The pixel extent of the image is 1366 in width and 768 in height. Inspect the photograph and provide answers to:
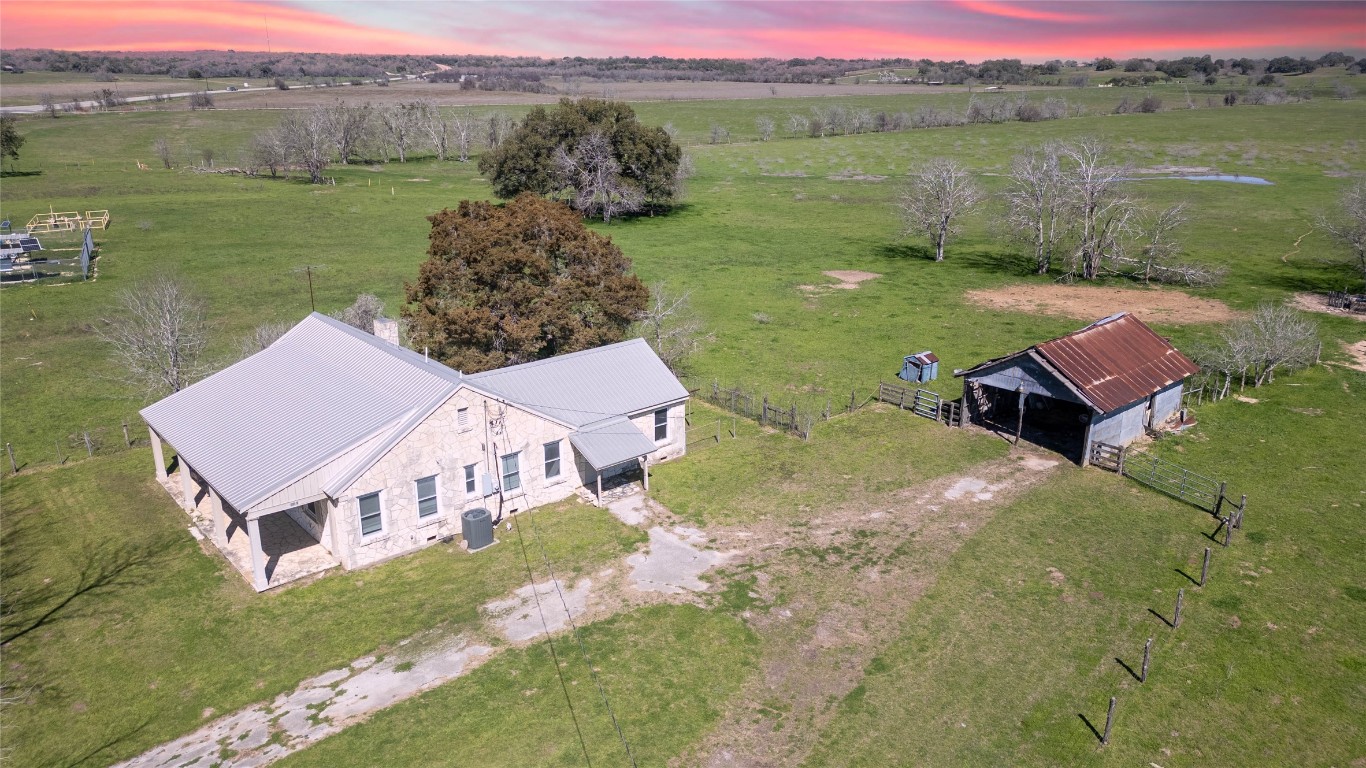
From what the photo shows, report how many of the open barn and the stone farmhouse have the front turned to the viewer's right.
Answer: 0

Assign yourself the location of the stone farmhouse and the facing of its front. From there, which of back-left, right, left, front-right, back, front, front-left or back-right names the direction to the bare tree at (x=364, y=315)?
back-right

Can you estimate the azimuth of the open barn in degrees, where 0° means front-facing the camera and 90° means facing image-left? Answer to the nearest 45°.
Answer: approximately 45°

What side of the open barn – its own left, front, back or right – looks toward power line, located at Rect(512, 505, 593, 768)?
front

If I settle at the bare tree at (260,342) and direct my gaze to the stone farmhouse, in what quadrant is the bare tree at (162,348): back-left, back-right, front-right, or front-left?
back-right

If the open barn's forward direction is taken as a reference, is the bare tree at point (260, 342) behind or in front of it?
in front

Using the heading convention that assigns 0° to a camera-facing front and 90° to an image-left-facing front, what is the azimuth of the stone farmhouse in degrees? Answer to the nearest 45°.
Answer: approximately 45°

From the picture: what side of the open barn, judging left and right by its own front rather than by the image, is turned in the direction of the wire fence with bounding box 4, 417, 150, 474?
front

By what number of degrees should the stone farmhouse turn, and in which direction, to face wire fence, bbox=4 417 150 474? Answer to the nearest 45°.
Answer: approximately 90° to its right

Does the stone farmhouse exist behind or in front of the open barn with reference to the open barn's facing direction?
in front

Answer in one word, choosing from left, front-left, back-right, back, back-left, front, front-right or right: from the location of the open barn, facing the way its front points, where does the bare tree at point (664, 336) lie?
front-right
